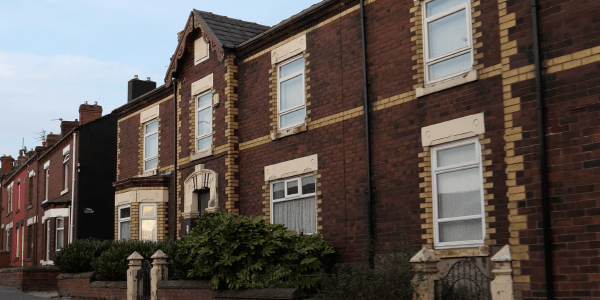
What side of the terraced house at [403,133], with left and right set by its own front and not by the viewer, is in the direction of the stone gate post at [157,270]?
right

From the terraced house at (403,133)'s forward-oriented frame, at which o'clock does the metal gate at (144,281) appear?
The metal gate is roughly at 3 o'clock from the terraced house.

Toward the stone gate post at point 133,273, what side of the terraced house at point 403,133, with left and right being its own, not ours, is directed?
right

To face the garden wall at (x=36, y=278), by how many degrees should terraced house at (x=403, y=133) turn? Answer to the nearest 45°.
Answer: approximately 90° to its right

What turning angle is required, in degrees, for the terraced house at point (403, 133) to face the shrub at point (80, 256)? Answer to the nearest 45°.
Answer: approximately 90° to its right

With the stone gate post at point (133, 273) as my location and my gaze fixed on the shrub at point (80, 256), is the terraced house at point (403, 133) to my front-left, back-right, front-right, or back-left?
back-right
